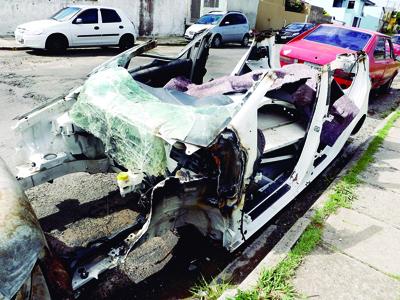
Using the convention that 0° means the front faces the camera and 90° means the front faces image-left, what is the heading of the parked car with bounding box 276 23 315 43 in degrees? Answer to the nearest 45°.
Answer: approximately 45°

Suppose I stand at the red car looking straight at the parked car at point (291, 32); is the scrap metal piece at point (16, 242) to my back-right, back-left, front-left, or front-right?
back-left

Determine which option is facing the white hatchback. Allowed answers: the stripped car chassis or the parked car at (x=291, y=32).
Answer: the parked car

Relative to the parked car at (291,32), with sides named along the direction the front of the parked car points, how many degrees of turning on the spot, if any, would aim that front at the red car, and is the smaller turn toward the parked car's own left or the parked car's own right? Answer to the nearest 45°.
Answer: approximately 45° to the parked car's own left

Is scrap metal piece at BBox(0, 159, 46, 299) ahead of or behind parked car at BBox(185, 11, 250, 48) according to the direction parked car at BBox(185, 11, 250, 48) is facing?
ahead

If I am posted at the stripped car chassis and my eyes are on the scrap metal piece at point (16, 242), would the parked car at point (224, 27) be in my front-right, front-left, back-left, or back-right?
back-right

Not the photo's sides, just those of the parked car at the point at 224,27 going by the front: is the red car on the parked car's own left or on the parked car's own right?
on the parked car's own left

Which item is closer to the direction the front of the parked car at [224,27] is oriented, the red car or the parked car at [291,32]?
the red car

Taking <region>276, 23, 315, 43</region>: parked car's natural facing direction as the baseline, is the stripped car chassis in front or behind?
in front

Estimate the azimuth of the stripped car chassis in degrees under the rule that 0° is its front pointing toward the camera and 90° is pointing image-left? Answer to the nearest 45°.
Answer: approximately 45°
